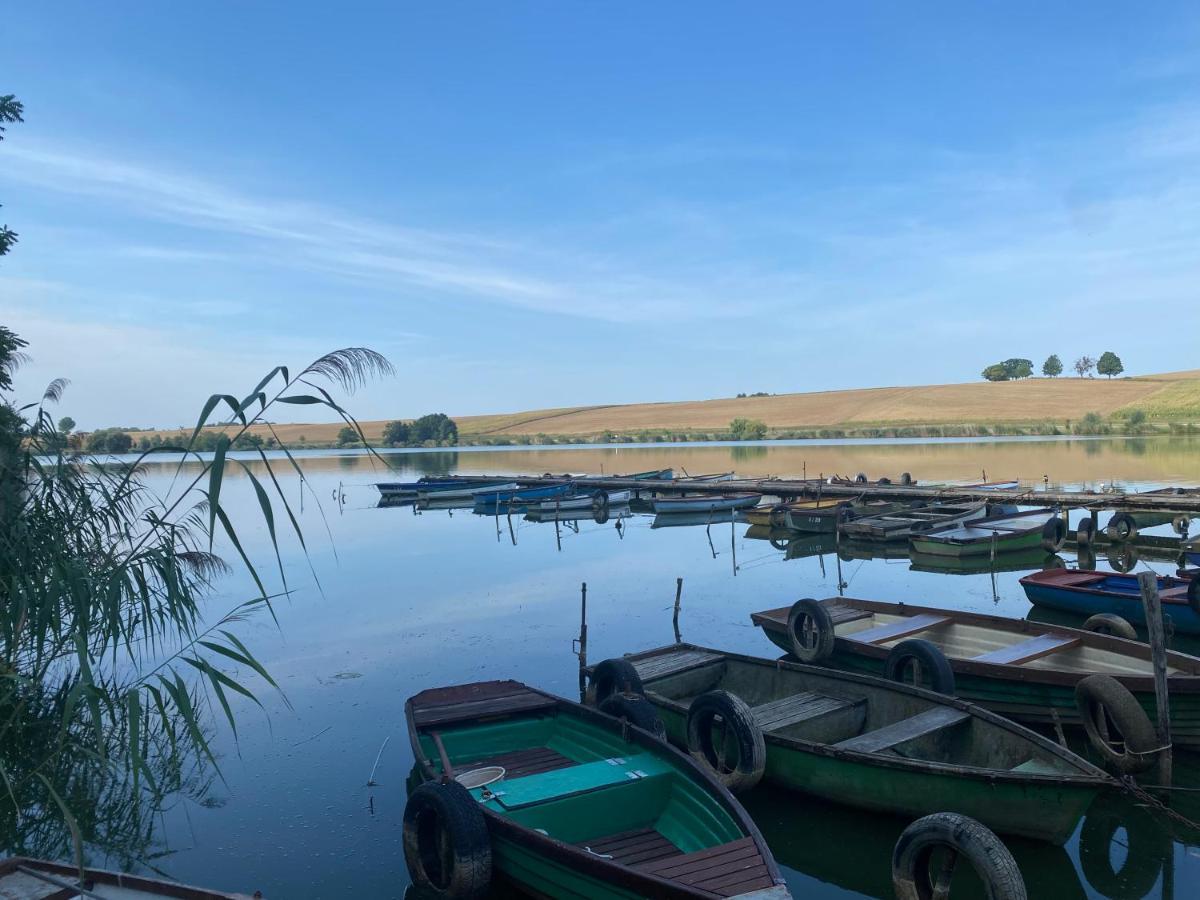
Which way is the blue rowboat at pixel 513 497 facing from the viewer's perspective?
to the viewer's right

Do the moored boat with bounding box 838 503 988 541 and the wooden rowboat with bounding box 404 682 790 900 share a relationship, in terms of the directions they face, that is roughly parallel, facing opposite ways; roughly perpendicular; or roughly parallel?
roughly perpendicular

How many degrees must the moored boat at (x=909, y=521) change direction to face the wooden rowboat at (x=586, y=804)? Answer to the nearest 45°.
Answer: approximately 135° to its right

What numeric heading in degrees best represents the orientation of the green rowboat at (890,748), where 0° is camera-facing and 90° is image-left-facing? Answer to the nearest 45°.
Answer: approximately 315°

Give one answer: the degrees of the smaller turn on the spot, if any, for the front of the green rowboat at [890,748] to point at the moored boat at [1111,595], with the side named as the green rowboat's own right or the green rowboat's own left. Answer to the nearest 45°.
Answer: approximately 90° to the green rowboat's own left

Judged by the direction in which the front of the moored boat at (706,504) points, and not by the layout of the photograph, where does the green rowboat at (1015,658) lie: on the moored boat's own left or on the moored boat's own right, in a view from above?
on the moored boat's own right

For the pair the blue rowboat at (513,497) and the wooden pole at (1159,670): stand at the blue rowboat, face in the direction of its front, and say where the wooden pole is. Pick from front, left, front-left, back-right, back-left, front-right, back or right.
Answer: right

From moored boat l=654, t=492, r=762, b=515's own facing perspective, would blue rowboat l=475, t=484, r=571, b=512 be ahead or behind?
behind

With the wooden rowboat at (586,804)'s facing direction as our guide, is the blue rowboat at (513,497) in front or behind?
behind

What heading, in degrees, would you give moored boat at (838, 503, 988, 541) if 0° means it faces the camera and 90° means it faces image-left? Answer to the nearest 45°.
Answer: approximately 225°

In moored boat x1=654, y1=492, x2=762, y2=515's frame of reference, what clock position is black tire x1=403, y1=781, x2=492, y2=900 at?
The black tire is roughly at 3 o'clock from the moored boat.

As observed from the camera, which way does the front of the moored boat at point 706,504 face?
facing to the right of the viewer
